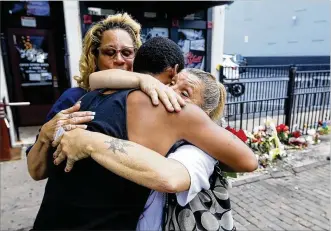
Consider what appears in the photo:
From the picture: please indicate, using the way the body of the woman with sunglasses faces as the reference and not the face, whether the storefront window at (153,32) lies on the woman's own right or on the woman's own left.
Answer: on the woman's own left

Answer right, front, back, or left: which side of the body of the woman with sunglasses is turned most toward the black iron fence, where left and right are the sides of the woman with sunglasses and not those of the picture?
left

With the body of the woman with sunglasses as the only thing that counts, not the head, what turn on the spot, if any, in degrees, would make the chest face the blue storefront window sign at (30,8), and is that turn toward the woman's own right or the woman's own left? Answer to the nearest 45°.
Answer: approximately 135° to the woman's own left

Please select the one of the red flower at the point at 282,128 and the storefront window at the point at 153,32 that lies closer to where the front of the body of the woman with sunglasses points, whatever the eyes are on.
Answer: the red flower

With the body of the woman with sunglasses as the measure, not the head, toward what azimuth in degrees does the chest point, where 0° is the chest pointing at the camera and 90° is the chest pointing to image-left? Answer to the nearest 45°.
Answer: approximately 315°
